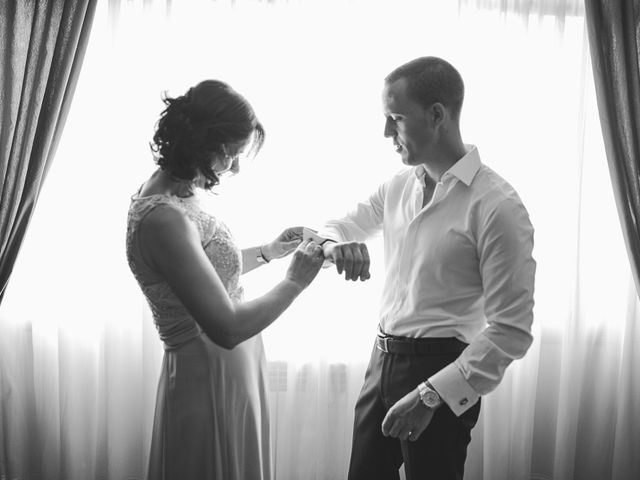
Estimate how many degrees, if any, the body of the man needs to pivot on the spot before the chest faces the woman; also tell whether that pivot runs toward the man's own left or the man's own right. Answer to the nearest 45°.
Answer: approximately 45° to the man's own right

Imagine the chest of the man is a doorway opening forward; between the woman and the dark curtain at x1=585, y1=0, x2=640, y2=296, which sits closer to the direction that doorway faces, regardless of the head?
the woman

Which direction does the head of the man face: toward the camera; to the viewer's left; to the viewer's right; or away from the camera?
to the viewer's left

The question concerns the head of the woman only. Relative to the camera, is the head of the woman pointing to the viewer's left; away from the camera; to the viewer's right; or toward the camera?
to the viewer's right

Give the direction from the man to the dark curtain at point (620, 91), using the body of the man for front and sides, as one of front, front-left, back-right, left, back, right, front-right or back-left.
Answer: back

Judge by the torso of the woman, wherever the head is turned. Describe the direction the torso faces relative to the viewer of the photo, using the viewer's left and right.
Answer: facing to the right of the viewer

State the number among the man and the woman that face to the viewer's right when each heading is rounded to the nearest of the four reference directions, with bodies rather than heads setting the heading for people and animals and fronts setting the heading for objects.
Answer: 1

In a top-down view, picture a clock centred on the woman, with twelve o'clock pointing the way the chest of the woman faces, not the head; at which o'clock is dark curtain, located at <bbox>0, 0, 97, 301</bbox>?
The dark curtain is roughly at 8 o'clock from the woman.

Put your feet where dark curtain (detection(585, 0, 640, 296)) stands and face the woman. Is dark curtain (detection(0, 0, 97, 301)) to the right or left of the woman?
right

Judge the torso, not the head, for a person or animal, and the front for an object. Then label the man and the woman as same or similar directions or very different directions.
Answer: very different directions

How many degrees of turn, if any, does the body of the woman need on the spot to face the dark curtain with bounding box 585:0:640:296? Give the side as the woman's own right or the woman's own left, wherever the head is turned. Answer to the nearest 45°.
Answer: approximately 45° to the woman's own left

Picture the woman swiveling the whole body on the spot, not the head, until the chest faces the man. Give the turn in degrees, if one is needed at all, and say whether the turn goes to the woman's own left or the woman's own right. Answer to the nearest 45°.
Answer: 0° — they already face them

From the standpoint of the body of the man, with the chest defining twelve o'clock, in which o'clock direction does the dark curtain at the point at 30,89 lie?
The dark curtain is roughly at 2 o'clock from the man.

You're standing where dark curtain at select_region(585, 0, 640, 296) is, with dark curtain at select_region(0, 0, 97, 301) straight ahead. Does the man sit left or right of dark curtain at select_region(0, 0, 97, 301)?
left

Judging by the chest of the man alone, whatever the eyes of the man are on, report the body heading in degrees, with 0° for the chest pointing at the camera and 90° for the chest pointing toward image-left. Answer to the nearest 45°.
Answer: approximately 45°

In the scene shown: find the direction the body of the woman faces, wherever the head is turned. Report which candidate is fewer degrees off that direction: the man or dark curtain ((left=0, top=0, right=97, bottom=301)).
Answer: the man
